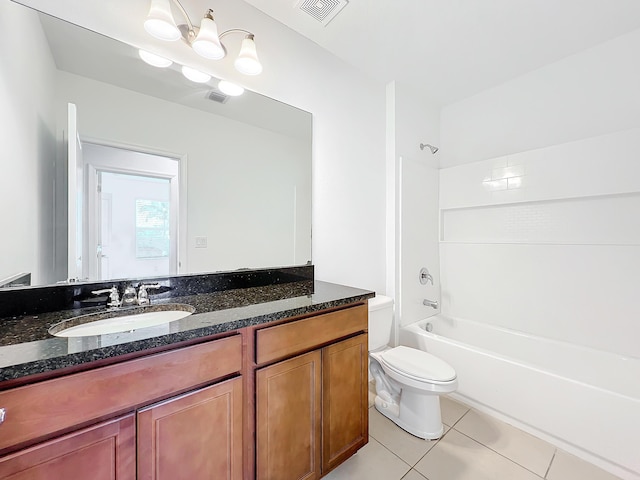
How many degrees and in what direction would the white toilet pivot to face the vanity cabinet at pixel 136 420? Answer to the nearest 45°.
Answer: approximately 90° to its right

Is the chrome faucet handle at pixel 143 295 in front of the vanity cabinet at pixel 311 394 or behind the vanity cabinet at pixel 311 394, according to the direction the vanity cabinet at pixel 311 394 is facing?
behind

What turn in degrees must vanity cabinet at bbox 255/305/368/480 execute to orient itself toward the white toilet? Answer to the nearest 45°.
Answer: approximately 90° to its left

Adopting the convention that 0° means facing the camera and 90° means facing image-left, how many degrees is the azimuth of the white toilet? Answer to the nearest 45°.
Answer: approximately 315°

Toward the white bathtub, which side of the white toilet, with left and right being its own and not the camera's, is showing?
left

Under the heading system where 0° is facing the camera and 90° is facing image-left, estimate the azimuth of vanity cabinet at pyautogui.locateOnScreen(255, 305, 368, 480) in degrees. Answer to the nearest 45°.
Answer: approximately 315°

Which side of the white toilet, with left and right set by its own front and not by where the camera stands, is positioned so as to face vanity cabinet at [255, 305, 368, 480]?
right

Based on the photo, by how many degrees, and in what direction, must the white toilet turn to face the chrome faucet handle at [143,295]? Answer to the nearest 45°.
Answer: approximately 90° to its right
